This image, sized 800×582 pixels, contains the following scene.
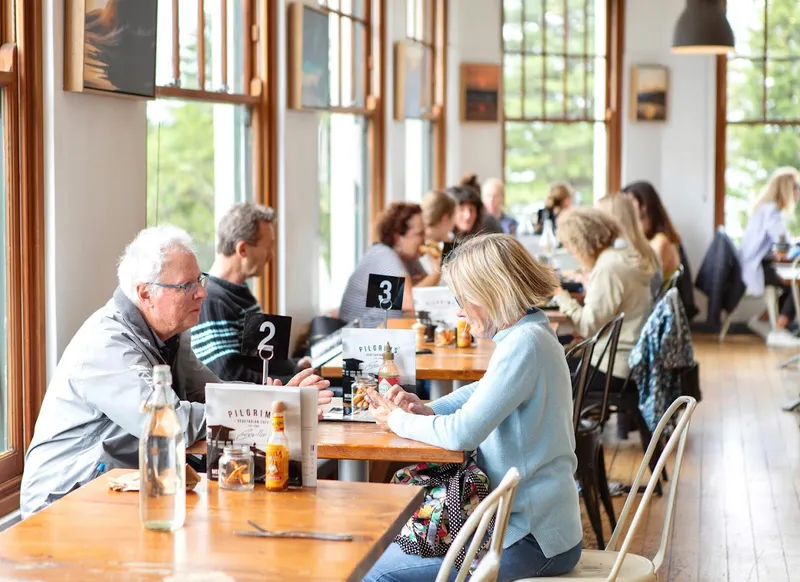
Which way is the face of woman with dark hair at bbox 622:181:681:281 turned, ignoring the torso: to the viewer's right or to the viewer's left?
to the viewer's left

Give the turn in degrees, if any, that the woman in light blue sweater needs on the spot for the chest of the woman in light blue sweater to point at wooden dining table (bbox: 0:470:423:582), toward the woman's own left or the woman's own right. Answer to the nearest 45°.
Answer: approximately 45° to the woman's own left

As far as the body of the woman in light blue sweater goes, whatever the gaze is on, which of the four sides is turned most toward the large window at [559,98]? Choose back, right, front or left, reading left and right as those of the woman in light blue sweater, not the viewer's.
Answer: right

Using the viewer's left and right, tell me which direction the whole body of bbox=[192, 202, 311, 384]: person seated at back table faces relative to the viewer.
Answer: facing to the right of the viewer

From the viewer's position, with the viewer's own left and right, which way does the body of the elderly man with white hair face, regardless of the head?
facing to the right of the viewer

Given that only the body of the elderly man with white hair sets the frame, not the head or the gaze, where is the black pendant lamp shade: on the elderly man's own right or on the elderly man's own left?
on the elderly man's own left

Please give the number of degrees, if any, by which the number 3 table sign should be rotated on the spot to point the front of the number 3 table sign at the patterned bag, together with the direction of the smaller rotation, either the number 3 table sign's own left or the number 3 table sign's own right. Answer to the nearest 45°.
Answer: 0° — it already faces it

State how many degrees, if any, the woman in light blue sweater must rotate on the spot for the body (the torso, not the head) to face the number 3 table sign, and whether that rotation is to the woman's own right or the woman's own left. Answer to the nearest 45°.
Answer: approximately 90° to the woman's own right

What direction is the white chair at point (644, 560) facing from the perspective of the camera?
to the viewer's left
